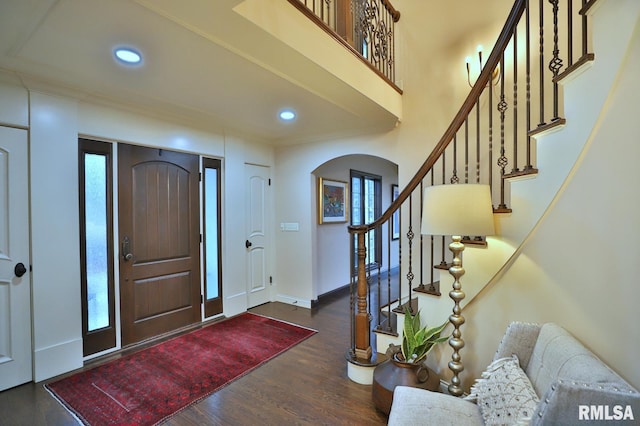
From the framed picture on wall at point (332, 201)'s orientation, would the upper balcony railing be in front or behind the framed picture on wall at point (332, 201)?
in front

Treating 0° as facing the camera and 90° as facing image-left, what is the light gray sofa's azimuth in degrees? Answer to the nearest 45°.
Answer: approximately 90°

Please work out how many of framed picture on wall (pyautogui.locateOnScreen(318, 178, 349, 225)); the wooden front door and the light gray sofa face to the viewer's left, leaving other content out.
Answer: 1

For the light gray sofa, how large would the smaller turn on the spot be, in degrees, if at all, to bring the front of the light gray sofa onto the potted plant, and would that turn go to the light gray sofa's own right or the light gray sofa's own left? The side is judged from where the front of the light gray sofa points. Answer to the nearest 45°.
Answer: approximately 45° to the light gray sofa's own right

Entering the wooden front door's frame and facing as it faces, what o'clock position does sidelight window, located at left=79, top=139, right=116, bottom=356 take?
The sidelight window is roughly at 4 o'clock from the wooden front door.

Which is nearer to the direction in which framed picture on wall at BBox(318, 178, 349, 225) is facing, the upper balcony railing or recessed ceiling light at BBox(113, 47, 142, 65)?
the upper balcony railing

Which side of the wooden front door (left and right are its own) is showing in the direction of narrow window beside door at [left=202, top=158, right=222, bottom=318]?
left

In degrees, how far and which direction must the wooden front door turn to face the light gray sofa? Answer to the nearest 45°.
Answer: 0° — it already faces it

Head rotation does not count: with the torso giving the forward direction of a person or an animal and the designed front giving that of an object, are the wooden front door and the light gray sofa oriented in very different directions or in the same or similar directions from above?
very different directions

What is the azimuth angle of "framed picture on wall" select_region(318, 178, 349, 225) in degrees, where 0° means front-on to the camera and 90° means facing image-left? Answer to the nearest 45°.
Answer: approximately 315°

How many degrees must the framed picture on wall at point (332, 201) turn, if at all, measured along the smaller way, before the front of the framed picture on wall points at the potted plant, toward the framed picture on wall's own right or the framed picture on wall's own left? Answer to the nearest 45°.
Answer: approximately 45° to the framed picture on wall's own right

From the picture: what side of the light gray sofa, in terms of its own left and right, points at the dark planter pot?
right

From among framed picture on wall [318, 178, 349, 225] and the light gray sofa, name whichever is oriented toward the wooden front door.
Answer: the light gray sofa

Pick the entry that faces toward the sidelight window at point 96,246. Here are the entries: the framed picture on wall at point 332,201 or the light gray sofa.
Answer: the light gray sofa
